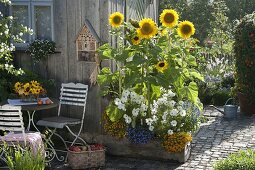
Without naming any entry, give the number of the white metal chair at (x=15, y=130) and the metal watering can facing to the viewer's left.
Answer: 1

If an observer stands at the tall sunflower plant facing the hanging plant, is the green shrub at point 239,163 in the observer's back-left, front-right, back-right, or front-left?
back-left

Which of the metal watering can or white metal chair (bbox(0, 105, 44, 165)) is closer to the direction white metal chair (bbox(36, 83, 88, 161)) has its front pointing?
the white metal chair

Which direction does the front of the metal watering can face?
to the viewer's left

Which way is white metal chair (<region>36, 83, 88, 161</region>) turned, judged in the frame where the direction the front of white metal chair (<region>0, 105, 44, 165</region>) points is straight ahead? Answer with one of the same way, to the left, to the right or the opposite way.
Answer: the opposite way

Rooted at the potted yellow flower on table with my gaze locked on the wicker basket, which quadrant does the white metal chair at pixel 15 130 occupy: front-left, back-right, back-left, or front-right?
front-right

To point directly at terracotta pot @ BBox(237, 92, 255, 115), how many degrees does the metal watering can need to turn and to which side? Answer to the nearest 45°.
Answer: approximately 135° to its right

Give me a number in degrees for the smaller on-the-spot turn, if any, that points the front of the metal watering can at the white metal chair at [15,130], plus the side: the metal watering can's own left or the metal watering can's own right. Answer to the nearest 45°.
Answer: approximately 45° to the metal watering can's own left

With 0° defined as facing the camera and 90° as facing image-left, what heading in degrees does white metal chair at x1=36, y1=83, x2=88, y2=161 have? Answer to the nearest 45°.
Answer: approximately 45°

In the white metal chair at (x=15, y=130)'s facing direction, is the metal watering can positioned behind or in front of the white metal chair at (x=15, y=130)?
in front

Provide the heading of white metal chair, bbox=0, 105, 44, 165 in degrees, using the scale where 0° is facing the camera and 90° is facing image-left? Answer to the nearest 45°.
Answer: approximately 225°

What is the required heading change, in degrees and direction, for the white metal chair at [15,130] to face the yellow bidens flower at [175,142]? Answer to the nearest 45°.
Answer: approximately 45° to its right
